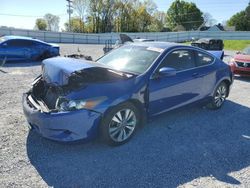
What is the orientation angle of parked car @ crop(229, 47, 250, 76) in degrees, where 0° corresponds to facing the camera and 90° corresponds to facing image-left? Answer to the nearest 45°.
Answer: approximately 45°

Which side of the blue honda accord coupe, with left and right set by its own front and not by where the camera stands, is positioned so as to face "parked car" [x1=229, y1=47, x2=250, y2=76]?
back

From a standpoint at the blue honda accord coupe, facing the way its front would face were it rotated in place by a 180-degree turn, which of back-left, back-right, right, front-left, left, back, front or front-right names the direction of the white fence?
front-left

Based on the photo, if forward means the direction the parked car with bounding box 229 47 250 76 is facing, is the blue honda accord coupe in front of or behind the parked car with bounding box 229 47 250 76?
in front

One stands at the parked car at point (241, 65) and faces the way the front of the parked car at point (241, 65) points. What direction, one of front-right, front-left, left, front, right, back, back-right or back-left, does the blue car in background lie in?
front-right

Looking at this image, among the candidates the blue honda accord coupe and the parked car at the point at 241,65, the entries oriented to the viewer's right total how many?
0

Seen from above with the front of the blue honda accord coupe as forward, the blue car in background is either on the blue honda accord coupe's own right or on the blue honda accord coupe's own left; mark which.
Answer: on the blue honda accord coupe's own right

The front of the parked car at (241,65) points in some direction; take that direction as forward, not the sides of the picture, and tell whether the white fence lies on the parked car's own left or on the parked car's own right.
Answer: on the parked car's own right
